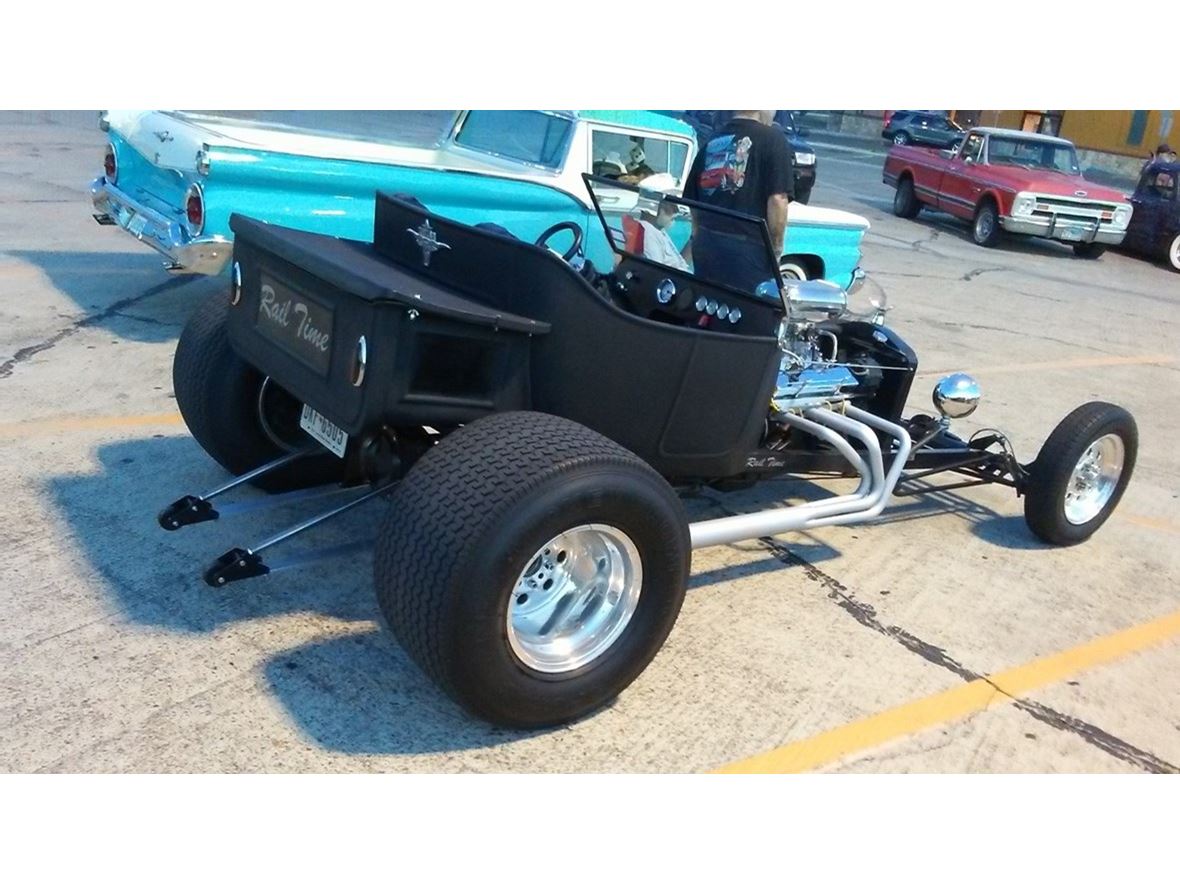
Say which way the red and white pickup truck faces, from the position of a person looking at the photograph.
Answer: facing the viewer and to the right of the viewer

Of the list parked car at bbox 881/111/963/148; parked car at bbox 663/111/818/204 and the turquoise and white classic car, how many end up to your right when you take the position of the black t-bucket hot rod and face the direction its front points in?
0

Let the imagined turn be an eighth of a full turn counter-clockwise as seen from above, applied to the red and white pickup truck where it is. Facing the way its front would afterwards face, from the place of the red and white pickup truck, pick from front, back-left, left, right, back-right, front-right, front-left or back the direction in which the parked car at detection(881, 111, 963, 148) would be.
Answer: left

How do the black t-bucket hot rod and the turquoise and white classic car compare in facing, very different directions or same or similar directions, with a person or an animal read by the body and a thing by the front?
same or similar directions

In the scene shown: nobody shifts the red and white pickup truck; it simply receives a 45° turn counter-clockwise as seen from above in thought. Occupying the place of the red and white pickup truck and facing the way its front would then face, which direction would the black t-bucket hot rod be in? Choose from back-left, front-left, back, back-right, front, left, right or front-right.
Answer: right

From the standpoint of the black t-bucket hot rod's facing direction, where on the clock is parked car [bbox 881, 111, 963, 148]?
The parked car is roughly at 11 o'clock from the black t-bucket hot rod.

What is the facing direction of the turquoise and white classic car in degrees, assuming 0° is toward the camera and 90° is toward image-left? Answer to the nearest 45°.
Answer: approximately 225°

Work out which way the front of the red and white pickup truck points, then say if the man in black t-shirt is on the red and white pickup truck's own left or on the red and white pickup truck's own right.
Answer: on the red and white pickup truck's own right

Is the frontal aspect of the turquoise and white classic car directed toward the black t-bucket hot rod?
no

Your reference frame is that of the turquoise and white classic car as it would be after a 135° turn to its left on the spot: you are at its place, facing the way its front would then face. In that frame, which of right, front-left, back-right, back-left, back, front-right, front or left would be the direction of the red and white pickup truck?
back-right

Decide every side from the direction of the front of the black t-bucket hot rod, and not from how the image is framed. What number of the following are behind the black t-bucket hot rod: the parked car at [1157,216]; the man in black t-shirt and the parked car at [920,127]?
0

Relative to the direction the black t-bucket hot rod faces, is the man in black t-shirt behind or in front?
in front

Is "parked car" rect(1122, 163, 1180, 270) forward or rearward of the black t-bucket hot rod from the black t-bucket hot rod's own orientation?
forward

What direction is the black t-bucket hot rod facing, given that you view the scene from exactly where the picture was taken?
facing away from the viewer and to the right of the viewer

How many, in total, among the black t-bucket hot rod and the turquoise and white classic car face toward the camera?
0

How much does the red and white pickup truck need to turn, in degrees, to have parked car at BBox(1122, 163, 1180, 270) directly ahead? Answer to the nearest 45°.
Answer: approximately 90° to its left

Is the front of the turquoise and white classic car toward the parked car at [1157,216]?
yes
